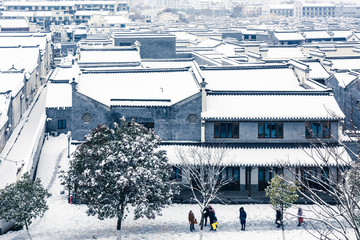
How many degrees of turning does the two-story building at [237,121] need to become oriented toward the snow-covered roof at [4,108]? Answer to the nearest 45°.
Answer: approximately 135° to its right

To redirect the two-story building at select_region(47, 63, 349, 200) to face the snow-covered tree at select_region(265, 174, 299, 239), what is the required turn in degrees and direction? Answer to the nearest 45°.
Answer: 0° — it already faces it

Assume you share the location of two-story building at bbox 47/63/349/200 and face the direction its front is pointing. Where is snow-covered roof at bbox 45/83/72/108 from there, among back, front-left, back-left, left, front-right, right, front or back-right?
back-right

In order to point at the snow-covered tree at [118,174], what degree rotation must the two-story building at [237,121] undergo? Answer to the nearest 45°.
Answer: approximately 45° to its right

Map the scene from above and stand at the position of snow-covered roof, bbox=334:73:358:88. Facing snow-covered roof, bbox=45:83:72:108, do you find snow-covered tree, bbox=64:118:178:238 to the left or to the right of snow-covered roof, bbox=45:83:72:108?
left

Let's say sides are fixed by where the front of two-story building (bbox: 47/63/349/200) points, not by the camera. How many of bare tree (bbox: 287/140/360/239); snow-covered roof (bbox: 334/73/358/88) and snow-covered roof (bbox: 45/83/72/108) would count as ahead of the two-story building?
1

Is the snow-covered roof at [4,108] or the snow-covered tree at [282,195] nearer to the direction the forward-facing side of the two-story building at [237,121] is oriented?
the snow-covered tree

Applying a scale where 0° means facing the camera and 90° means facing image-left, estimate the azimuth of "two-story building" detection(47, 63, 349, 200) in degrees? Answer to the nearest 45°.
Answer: approximately 0°

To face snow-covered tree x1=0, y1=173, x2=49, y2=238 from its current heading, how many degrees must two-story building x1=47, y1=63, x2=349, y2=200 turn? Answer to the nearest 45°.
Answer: approximately 45° to its right

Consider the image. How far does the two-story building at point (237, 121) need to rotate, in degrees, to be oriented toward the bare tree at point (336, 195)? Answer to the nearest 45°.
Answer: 0° — it already faces it
